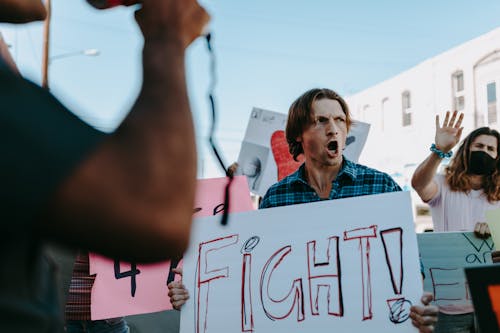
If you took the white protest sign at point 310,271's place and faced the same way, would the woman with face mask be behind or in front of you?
behind

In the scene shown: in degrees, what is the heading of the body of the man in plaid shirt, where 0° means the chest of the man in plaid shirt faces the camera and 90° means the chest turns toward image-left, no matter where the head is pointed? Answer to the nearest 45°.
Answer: approximately 0°
